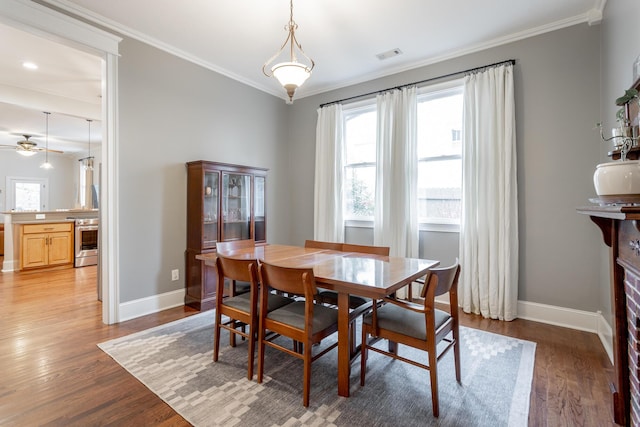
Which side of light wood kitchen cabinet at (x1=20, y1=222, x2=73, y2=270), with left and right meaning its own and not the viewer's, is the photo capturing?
front

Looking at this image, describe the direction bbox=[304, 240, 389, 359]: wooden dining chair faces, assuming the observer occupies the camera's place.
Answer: facing the viewer and to the left of the viewer

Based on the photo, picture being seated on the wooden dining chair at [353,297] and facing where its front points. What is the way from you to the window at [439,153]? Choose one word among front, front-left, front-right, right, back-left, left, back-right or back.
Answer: back

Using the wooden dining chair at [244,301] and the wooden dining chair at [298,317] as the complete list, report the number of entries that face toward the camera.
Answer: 0

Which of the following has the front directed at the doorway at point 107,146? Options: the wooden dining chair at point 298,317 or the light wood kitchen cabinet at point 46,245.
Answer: the light wood kitchen cabinet

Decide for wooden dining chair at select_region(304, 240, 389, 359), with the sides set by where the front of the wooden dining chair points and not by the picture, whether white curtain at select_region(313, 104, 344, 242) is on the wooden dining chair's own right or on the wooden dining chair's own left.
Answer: on the wooden dining chair's own right

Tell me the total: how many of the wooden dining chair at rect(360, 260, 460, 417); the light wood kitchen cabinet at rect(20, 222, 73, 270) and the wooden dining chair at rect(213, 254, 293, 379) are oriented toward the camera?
1

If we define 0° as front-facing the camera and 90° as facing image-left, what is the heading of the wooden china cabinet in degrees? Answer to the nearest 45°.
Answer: approximately 315°

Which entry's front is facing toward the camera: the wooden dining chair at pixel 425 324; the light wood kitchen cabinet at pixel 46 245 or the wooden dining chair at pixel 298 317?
the light wood kitchen cabinet

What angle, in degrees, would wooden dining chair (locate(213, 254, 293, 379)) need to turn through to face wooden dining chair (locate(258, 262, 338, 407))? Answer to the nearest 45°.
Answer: approximately 90° to its right

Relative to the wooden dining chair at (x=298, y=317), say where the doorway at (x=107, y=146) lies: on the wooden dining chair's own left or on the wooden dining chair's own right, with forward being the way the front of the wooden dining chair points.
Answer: on the wooden dining chair's own left

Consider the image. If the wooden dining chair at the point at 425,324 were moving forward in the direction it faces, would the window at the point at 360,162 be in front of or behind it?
in front

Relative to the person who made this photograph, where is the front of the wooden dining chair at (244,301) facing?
facing away from the viewer and to the right of the viewer

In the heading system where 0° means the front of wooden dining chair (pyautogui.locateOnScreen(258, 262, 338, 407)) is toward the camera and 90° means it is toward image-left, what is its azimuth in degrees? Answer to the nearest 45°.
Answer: approximately 225°

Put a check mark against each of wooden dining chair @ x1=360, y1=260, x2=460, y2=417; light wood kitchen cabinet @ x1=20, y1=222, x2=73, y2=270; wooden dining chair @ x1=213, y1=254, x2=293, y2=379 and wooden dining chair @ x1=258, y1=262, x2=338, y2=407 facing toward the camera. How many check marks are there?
1
